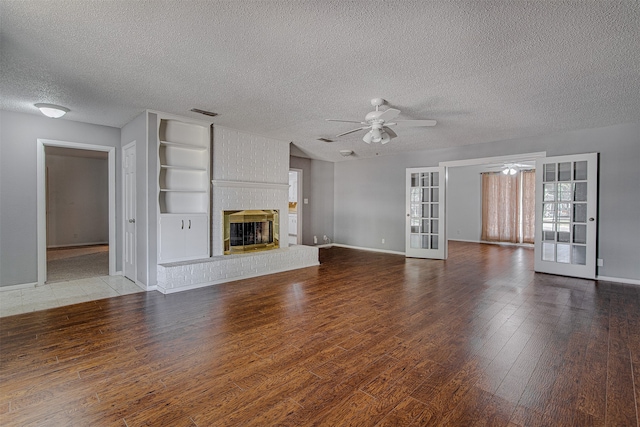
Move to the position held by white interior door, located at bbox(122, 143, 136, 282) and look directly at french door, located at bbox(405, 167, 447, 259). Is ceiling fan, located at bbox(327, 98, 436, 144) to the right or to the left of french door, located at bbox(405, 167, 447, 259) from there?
right

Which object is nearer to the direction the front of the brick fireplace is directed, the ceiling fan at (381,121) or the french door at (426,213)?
the ceiling fan

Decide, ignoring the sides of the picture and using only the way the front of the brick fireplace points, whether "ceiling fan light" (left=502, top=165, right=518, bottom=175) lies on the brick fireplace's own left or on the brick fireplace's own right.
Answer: on the brick fireplace's own left

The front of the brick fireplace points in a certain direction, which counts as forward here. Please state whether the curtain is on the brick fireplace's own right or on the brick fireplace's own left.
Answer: on the brick fireplace's own left

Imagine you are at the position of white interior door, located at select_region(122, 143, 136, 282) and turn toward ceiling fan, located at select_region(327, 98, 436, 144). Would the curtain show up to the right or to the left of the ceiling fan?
left

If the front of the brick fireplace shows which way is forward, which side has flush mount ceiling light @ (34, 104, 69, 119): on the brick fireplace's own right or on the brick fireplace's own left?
on the brick fireplace's own right

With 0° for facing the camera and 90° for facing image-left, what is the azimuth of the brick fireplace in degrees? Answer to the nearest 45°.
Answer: approximately 315°

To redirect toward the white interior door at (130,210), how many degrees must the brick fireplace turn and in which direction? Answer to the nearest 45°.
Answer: approximately 135° to its right

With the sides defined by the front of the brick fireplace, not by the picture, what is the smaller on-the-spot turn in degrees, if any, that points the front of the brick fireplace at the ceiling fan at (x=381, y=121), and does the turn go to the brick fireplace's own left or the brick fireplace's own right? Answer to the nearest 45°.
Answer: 0° — it already faces it
